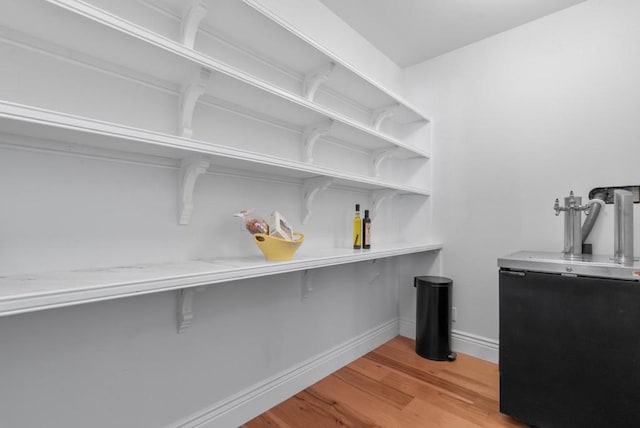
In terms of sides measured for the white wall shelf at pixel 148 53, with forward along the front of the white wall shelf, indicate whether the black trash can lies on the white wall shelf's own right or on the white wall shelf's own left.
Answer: on the white wall shelf's own left

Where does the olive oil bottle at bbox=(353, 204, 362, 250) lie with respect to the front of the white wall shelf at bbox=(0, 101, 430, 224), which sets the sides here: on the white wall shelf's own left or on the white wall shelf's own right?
on the white wall shelf's own left

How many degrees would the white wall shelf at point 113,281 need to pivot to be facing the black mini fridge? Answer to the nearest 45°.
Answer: approximately 45° to its left

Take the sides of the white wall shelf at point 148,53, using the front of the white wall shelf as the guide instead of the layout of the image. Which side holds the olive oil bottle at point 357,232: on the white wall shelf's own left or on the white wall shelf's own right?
on the white wall shelf's own left

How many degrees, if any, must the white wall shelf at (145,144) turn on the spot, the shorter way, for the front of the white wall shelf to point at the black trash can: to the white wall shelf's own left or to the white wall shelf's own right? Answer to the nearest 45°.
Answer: approximately 45° to the white wall shelf's own left

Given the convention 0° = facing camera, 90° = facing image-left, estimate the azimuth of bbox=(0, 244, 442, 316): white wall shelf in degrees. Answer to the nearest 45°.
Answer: approximately 315°

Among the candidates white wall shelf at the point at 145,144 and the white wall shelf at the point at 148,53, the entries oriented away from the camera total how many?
0

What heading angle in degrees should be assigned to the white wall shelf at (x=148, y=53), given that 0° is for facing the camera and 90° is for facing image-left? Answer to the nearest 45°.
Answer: approximately 315°

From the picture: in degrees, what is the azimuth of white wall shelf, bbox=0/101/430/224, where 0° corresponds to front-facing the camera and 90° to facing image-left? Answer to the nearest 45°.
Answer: approximately 315°
